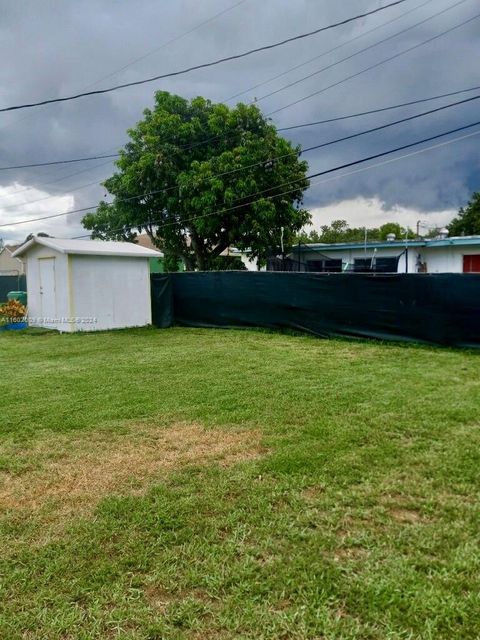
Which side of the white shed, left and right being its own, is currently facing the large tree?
back

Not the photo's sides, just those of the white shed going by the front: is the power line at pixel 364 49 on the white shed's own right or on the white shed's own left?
on the white shed's own left

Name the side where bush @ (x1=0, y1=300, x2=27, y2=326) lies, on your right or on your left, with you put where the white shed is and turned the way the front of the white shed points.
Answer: on your right

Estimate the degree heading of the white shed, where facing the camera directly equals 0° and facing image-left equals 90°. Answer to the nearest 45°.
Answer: approximately 45°

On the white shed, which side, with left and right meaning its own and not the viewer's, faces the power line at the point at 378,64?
left

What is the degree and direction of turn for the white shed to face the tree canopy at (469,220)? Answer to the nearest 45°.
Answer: approximately 180°

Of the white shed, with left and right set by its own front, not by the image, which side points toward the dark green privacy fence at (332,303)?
left

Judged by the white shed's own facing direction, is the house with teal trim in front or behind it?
behind

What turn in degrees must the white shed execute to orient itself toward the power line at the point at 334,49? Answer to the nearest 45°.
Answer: approximately 90° to its left
